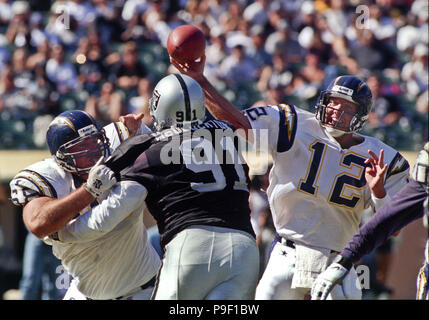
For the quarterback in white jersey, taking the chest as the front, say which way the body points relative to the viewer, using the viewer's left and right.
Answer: facing the viewer

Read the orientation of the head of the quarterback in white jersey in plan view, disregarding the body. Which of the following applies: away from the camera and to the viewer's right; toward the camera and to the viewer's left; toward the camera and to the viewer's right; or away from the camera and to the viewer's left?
toward the camera and to the viewer's left
